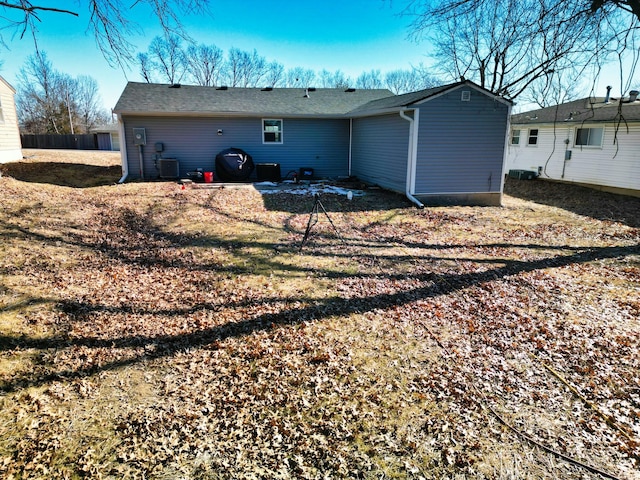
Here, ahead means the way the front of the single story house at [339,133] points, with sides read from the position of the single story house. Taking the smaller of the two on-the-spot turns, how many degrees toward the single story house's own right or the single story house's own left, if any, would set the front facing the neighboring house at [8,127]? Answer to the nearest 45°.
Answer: approximately 90° to the single story house's own left

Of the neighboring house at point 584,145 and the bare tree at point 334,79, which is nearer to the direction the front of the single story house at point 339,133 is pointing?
the bare tree

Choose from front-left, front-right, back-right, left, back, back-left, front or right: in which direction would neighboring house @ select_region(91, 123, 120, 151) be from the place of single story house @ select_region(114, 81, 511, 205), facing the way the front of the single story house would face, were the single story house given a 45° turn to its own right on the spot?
left

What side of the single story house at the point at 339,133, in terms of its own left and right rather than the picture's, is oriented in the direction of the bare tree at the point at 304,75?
front

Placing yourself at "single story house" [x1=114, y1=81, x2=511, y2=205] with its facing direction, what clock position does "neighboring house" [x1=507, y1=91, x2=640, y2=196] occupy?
The neighboring house is roughly at 3 o'clock from the single story house.

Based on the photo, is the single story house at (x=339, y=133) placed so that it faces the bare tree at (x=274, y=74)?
yes

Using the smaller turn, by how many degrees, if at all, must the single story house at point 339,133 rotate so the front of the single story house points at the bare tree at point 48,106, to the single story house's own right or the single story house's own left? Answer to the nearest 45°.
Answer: approximately 45° to the single story house's own left

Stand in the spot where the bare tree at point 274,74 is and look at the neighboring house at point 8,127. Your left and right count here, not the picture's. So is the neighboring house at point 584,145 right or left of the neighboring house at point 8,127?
left

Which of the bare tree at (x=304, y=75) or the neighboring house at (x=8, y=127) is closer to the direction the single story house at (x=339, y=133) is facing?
the bare tree

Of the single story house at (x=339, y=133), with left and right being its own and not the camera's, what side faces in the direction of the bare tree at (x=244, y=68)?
front

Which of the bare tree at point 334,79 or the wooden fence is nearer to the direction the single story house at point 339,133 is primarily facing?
the bare tree

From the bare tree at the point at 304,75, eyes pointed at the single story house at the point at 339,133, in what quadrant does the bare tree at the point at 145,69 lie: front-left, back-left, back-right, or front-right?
front-right

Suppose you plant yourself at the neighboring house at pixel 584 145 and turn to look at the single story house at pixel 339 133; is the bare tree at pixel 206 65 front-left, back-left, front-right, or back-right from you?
front-right

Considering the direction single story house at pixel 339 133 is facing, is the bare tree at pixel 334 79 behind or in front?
in front

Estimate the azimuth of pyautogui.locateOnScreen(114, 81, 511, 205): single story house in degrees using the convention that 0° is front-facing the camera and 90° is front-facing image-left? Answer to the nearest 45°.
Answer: approximately 180°
